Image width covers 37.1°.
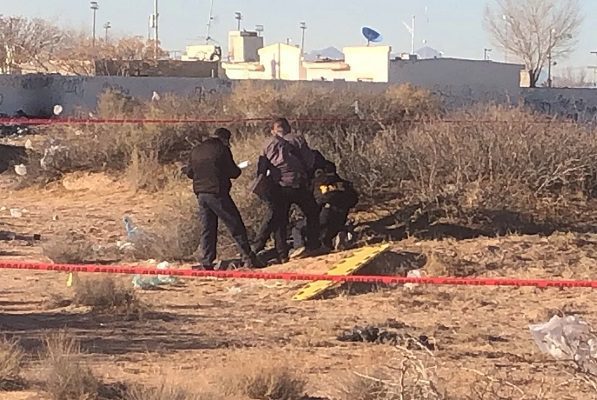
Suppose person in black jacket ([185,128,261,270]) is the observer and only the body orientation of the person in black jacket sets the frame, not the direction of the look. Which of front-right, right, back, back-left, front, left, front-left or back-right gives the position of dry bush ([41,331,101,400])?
back-right

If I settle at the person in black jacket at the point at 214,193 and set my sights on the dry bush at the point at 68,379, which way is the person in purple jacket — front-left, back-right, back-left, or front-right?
back-left

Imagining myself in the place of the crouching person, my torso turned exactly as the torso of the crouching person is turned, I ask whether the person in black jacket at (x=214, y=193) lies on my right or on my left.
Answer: on my left

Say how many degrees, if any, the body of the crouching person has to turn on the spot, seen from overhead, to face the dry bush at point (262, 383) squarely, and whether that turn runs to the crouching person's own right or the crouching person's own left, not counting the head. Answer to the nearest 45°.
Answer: approximately 180°

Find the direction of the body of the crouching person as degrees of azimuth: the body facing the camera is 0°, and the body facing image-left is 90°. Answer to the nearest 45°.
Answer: approximately 180°

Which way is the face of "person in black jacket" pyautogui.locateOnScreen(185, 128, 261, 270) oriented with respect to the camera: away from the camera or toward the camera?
away from the camera

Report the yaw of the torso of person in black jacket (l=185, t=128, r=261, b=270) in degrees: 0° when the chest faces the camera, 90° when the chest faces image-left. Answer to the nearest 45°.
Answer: approximately 225°

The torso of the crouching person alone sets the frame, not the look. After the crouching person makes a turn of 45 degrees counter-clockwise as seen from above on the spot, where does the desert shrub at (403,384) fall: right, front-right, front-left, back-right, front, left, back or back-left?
back-left

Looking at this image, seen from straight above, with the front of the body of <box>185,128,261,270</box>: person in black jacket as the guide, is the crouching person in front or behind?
in front
